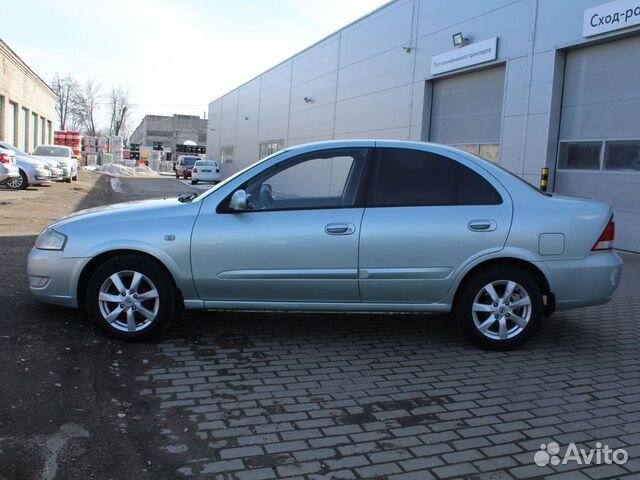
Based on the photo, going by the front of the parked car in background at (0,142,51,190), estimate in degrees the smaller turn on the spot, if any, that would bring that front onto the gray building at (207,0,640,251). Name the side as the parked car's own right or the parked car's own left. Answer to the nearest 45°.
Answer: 0° — it already faces it

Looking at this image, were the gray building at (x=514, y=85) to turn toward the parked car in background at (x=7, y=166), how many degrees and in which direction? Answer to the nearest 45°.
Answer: approximately 45° to its right

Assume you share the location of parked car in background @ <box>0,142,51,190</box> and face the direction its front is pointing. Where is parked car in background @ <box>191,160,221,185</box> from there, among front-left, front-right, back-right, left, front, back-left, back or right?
left

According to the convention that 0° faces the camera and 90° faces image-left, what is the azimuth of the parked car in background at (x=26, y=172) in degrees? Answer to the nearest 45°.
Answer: approximately 315°

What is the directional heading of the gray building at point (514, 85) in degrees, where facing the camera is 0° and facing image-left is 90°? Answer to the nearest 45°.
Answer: approximately 45°

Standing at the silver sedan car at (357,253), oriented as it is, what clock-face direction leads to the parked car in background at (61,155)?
The parked car in background is roughly at 2 o'clock from the silver sedan car.

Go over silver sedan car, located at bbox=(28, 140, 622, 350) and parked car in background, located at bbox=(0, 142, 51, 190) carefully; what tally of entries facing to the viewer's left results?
1

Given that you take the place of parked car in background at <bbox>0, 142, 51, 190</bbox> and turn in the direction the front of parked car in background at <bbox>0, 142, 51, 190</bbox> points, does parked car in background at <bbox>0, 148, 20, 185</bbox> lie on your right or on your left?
on your right

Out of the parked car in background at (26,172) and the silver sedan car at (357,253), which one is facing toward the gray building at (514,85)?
the parked car in background

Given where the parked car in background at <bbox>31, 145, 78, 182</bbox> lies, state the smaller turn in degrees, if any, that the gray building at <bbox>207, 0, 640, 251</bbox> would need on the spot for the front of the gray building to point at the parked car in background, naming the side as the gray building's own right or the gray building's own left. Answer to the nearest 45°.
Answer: approximately 90° to the gray building's own right

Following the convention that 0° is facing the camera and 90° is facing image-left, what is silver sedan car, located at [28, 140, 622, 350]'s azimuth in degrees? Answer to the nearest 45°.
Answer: approximately 90°

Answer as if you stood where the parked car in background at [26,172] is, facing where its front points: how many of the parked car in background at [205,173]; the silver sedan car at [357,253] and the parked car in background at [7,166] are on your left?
1

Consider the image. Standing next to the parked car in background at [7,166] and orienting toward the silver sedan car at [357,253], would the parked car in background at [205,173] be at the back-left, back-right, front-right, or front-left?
back-left

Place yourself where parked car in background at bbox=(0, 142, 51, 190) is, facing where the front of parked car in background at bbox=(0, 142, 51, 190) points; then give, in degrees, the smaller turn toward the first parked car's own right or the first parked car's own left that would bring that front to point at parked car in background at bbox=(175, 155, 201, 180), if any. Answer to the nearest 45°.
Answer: approximately 90° to the first parked car's own left
